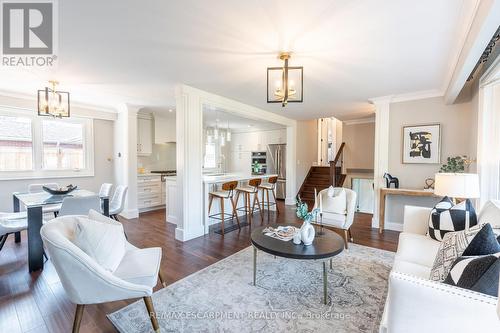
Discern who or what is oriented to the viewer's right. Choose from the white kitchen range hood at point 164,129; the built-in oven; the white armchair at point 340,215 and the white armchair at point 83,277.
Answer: the white armchair at point 83,277

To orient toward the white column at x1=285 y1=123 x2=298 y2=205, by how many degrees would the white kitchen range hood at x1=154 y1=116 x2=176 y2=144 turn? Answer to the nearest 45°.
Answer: approximately 90° to its left

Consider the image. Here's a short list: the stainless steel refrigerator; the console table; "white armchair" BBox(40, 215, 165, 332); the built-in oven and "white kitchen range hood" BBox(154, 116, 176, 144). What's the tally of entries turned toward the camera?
4

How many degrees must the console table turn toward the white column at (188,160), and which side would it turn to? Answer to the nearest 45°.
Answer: approximately 45° to its right

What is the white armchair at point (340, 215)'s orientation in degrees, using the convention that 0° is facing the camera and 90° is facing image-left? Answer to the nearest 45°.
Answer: approximately 45°

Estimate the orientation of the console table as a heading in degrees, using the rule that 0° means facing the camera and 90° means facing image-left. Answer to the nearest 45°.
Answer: approximately 0°

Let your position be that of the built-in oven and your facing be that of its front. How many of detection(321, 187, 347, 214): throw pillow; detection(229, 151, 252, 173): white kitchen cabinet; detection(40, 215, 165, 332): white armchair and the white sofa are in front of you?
3

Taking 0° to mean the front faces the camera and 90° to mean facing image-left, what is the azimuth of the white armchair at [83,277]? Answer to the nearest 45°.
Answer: approximately 270°

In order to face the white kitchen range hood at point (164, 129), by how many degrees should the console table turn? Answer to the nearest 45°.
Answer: approximately 90° to its right
